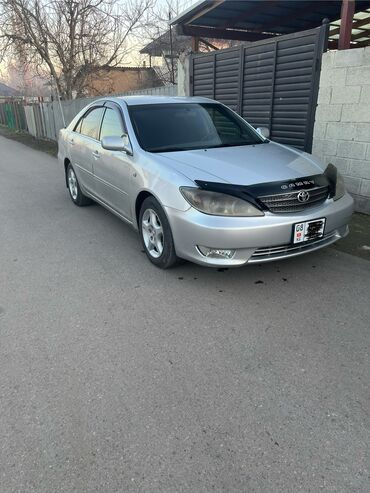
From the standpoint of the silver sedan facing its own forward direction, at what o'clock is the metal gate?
The metal gate is roughly at 8 o'clock from the silver sedan.

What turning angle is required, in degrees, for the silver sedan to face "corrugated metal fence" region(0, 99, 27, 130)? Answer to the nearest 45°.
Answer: approximately 180°

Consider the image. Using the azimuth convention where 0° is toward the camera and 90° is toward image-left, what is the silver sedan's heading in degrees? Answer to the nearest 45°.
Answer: approximately 315°

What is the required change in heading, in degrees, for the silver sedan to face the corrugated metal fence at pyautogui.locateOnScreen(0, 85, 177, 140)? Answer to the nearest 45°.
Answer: approximately 180°
